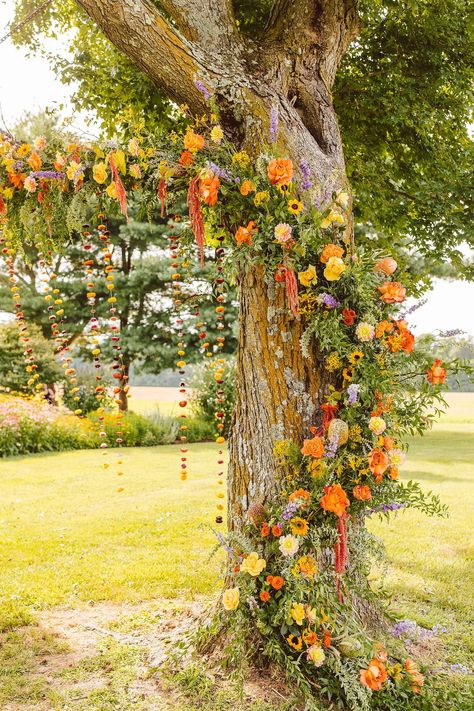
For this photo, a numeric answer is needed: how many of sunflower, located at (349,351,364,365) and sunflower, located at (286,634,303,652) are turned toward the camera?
2

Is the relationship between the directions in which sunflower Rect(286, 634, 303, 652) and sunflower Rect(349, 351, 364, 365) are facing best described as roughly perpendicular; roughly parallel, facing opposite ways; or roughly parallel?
roughly parallel

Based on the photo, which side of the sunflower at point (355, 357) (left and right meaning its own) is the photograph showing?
front
